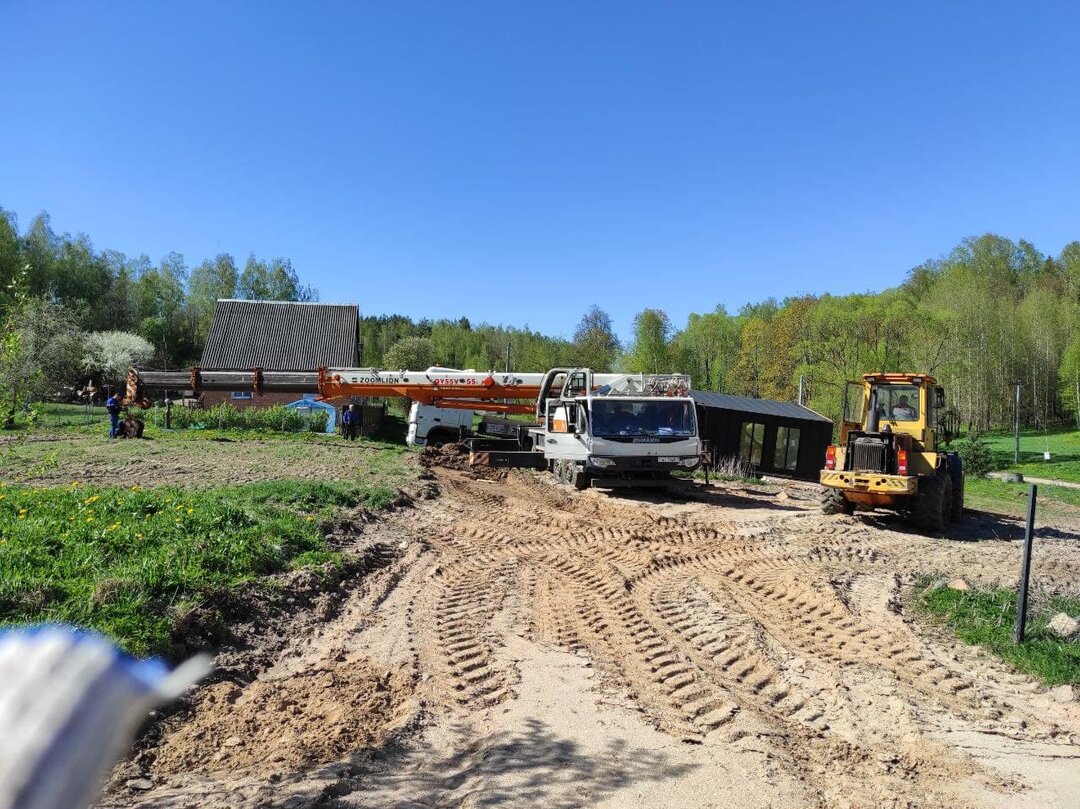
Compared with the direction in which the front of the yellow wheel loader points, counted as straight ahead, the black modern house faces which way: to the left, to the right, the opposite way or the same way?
the opposite way

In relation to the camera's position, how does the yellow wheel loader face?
facing away from the viewer and to the right of the viewer

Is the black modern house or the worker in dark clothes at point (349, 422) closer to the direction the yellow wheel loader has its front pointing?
the black modern house
